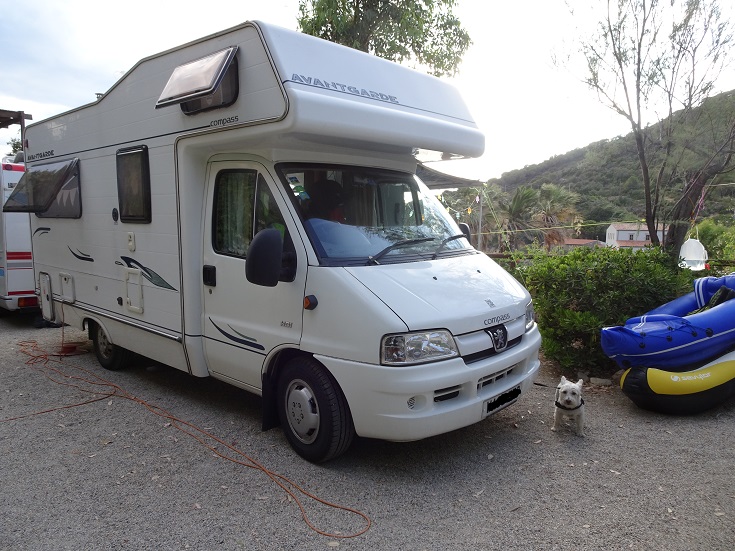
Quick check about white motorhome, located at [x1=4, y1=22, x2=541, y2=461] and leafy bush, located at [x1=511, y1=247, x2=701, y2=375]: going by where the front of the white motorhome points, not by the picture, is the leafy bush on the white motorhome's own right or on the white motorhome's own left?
on the white motorhome's own left

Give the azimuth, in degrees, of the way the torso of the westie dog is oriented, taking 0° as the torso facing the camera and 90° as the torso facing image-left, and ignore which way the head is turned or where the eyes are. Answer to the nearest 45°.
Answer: approximately 0°

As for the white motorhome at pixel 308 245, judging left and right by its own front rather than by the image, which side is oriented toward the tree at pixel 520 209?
left

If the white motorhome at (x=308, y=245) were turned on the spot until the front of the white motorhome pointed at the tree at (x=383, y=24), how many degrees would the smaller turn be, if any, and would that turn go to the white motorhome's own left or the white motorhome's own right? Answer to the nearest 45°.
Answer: approximately 135° to the white motorhome's own left

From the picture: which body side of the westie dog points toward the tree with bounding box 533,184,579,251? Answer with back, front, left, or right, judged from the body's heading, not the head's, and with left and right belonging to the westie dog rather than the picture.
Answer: back

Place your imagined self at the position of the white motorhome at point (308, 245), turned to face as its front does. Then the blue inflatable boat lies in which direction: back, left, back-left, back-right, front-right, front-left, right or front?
front-left

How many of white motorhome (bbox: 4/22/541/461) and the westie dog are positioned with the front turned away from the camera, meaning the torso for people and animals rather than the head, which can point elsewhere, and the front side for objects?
0

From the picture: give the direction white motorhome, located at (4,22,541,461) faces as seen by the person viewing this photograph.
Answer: facing the viewer and to the right of the viewer

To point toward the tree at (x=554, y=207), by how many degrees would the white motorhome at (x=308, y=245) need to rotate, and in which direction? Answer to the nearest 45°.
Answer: approximately 90° to its left

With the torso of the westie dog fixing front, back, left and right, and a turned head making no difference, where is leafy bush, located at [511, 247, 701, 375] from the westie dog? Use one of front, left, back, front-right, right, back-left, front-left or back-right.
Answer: back
